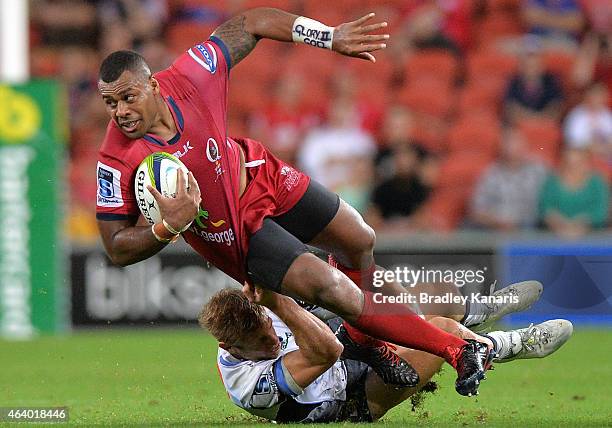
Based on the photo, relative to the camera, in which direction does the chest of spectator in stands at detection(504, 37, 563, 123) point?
toward the camera

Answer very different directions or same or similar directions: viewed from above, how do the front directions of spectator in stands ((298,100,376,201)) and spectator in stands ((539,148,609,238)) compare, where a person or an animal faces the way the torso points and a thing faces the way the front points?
same or similar directions

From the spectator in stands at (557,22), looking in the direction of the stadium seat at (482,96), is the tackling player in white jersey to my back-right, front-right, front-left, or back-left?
front-left

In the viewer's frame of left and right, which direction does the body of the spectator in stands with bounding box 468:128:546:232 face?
facing the viewer

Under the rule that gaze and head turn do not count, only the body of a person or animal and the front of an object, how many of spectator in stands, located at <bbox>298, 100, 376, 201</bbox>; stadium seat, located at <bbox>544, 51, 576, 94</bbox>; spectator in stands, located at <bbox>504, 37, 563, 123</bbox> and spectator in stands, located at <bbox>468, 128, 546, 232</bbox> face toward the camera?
4

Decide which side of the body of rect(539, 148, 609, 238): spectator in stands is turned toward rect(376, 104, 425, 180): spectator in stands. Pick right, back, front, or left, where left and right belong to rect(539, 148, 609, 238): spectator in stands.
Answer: right

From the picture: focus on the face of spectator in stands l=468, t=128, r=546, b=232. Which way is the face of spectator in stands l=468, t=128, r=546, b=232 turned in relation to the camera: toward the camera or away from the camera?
toward the camera

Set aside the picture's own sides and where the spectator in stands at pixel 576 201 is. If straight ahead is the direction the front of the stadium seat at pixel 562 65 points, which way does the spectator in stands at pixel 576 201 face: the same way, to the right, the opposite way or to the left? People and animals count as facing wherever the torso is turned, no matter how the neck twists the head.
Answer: the same way

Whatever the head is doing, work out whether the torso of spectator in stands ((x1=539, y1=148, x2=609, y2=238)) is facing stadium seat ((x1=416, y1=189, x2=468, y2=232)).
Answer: no

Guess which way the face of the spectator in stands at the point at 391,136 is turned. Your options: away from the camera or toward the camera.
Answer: toward the camera

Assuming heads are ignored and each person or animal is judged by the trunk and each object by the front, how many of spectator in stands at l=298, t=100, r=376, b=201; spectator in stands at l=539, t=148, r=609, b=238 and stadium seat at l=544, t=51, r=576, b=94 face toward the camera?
3

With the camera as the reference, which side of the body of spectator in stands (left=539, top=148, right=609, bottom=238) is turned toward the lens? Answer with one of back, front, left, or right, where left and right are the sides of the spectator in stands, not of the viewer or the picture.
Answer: front

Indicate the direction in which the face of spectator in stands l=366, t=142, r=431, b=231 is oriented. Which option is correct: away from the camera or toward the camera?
toward the camera
